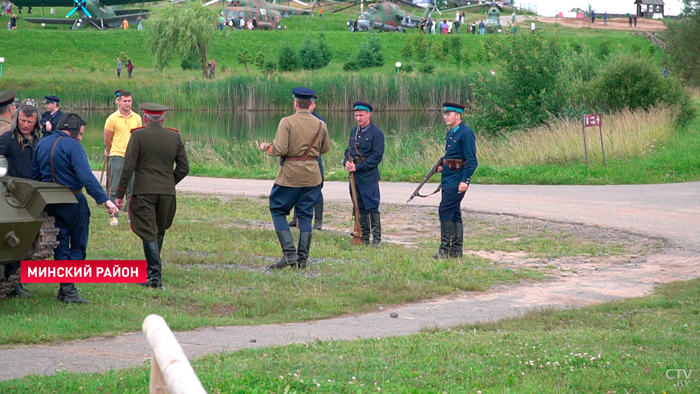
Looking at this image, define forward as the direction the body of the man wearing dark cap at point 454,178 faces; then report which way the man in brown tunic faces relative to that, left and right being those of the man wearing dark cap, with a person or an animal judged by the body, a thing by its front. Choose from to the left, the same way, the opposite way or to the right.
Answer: to the right

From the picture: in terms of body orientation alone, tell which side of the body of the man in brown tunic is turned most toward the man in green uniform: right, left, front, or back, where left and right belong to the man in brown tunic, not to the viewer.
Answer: left

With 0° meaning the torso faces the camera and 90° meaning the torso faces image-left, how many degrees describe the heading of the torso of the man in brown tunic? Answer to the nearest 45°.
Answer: approximately 135°

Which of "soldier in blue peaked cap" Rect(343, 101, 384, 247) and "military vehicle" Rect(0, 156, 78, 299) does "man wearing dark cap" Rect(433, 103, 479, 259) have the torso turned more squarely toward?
the military vehicle

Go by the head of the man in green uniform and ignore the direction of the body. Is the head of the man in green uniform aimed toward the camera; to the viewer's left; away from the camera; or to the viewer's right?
away from the camera

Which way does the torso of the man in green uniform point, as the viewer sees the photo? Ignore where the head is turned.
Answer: away from the camera

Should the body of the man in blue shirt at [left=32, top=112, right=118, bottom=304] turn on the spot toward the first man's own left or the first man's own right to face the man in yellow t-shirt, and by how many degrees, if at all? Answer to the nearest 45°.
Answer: approximately 45° to the first man's own left

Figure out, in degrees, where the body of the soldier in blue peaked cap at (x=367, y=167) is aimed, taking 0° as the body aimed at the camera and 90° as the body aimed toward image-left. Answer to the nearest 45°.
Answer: approximately 45°

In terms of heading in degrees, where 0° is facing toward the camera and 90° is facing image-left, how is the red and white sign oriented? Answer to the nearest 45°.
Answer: approximately 0°

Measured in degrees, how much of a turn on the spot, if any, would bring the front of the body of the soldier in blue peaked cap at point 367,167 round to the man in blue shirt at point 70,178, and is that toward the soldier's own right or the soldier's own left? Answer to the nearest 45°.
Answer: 0° — they already face them
